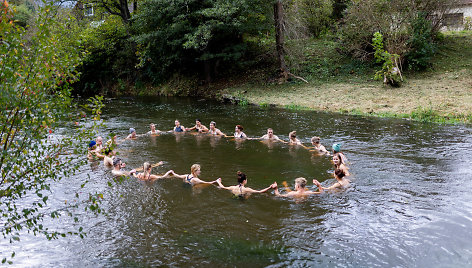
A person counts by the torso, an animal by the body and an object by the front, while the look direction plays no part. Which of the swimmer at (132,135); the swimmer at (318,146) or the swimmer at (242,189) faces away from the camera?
the swimmer at (242,189)

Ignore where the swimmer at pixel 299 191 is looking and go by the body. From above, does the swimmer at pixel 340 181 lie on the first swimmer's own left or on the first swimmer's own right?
on the first swimmer's own right

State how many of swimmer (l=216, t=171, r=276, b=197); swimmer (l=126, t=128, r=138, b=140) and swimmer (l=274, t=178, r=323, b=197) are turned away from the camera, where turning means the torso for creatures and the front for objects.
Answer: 2

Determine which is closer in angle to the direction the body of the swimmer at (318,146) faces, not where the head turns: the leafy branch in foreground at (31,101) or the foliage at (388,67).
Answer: the leafy branch in foreground

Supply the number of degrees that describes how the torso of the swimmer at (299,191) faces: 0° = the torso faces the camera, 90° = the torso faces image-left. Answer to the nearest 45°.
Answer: approximately 180°

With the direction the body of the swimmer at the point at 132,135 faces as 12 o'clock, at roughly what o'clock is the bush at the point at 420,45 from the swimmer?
The bush is roughly at 10 o'clock from the swimmer.

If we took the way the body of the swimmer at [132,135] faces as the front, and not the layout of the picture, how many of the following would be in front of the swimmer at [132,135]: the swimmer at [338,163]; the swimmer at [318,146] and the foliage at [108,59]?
2

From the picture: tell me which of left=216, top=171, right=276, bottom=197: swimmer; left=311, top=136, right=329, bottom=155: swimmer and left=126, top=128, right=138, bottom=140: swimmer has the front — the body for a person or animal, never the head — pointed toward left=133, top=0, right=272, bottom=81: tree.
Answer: left=216, top=171, right=276, bottom=197: swimmer

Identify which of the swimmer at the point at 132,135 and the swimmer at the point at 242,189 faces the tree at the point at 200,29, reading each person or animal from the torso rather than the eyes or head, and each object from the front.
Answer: the swimmer at the point at 242,189

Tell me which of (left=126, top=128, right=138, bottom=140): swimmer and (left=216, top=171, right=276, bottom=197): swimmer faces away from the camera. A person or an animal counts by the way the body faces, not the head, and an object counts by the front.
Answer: (left=216, top=171, right=276, bottom=197): swimmer

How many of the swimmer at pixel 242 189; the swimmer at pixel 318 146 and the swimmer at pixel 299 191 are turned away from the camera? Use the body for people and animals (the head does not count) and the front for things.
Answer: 2

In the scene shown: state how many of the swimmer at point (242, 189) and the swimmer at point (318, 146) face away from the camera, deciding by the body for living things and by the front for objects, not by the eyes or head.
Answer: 1

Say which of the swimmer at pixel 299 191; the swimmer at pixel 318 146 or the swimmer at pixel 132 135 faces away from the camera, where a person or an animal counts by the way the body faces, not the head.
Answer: the swimmer at pixel 299 191

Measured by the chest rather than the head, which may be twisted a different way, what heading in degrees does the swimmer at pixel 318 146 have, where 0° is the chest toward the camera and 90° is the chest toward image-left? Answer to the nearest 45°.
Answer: approximately 45°

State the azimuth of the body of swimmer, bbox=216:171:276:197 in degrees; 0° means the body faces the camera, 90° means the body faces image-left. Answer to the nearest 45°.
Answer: approximately 180°
